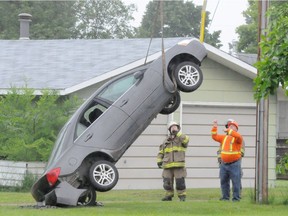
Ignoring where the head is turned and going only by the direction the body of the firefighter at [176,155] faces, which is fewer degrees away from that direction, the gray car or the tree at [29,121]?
the gray car

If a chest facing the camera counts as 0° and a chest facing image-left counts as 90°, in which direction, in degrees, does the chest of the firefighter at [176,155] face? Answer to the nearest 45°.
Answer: approximately 0°

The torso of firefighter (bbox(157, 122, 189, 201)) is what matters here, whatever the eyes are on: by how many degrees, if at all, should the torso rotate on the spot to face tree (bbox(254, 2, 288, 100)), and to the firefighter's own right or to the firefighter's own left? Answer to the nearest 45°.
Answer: approximately 45° to the firefighter's own left

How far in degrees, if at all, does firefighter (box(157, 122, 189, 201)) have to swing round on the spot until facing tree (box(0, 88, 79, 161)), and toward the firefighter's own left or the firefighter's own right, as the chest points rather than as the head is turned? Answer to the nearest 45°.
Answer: approximately 135° to the firefighter's own right

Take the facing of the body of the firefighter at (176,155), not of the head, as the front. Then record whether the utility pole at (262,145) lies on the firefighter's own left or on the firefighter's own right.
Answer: on the firefighter's own left
